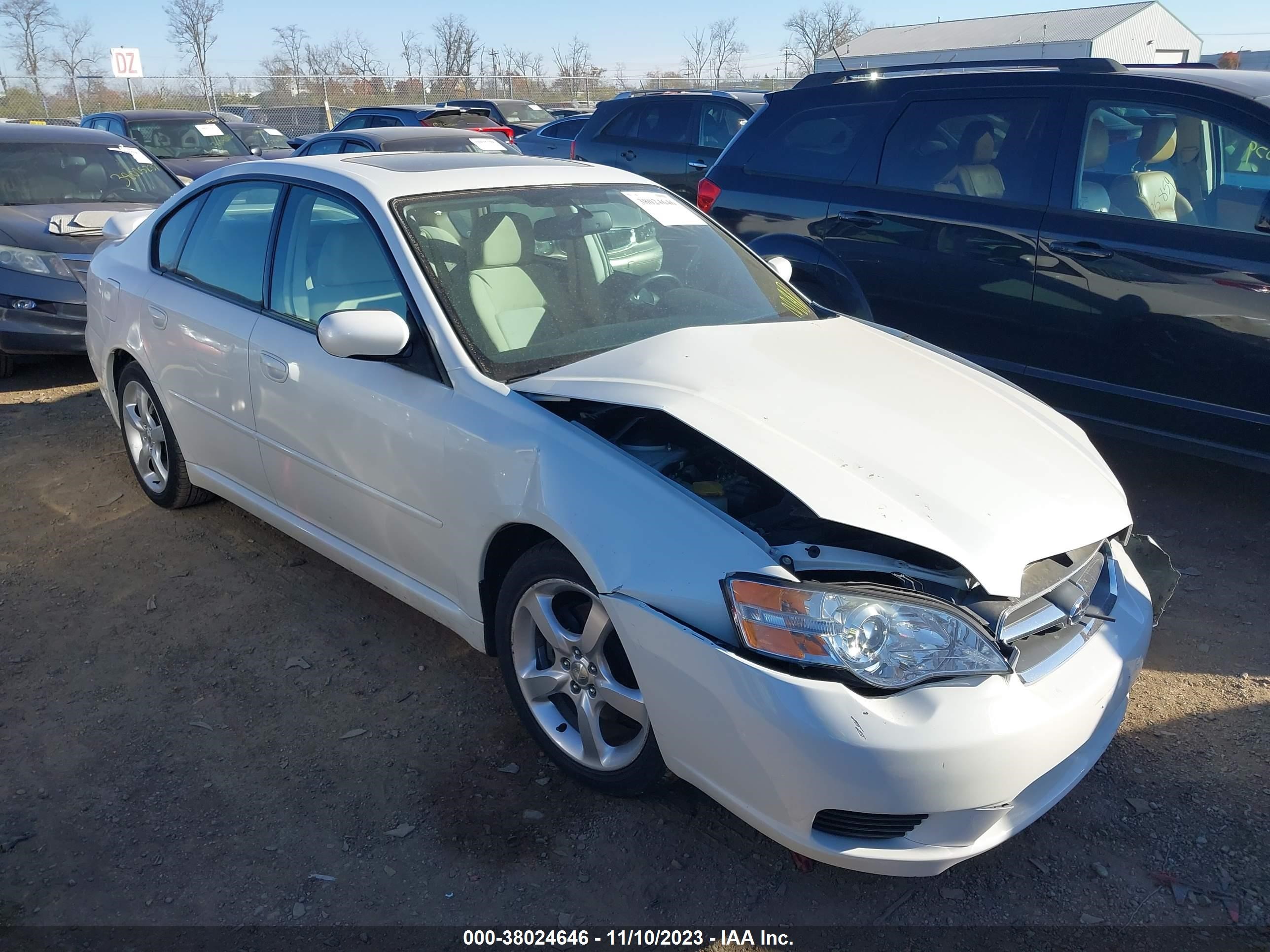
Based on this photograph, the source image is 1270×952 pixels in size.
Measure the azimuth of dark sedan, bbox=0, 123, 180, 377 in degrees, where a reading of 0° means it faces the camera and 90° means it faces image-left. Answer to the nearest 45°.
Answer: approximately 315°

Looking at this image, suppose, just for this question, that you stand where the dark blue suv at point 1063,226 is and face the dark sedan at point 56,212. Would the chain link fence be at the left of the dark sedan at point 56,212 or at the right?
right

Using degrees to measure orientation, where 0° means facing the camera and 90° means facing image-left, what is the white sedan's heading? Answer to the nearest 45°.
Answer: approximately 315°

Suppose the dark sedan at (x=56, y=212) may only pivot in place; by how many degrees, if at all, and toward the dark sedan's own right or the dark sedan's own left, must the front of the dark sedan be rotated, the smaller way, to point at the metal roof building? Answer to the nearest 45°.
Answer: approximately 90° to the dark sedan's own left
